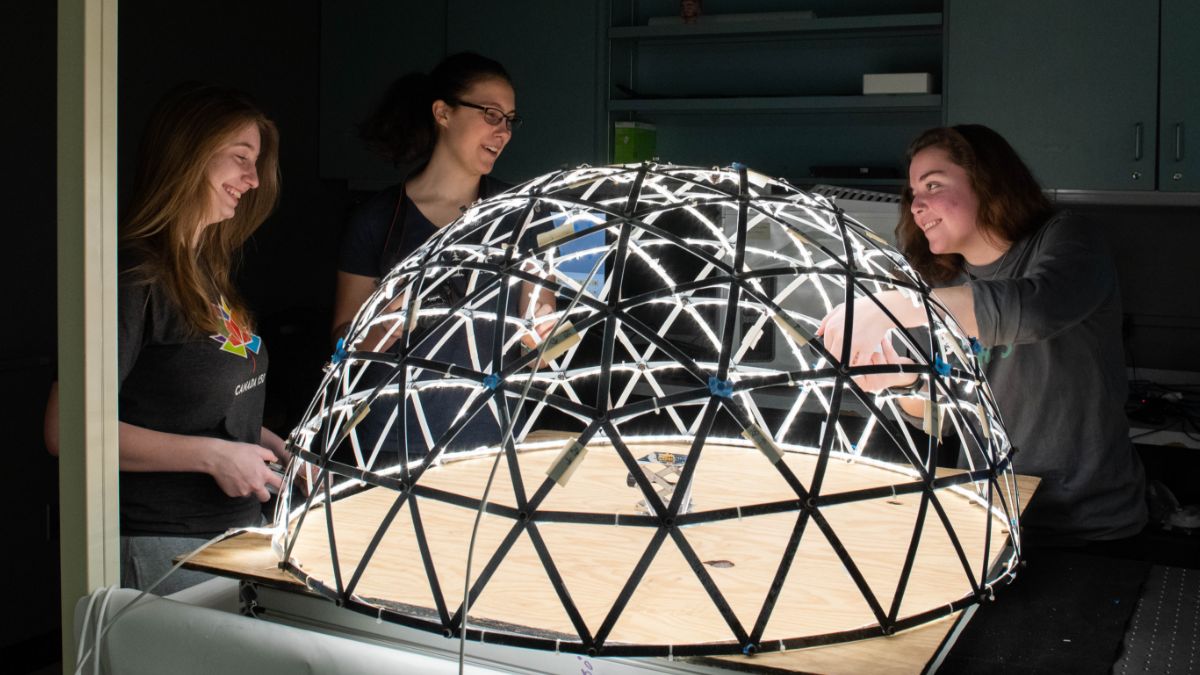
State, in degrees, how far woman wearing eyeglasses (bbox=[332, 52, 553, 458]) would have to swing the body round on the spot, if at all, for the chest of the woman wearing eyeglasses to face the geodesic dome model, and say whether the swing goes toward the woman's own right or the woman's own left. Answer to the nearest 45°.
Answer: approximately 45° to the woman's own right

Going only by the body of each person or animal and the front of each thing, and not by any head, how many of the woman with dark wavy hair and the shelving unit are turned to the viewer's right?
0

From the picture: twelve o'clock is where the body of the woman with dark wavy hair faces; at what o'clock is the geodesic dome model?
The geodesic dome model is roughly at 11 o'clock from the woman with dark wavy hair.

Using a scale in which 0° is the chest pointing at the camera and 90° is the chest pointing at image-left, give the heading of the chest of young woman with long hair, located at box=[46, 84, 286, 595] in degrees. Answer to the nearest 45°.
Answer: approximately 315°

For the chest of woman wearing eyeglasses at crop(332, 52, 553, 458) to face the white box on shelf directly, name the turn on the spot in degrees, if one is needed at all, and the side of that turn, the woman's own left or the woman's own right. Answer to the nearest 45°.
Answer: approximately 90° to the woman's own left

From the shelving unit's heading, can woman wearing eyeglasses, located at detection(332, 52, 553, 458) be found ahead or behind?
ahead

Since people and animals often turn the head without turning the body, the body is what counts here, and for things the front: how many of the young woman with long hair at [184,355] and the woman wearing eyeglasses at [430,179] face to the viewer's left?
0

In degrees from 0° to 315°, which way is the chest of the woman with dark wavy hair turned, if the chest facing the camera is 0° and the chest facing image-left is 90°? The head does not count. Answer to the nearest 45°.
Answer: approximately 45°

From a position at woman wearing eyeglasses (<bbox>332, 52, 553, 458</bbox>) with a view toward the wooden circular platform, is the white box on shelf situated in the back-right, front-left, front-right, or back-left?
back-left

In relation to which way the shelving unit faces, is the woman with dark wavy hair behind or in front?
in front
